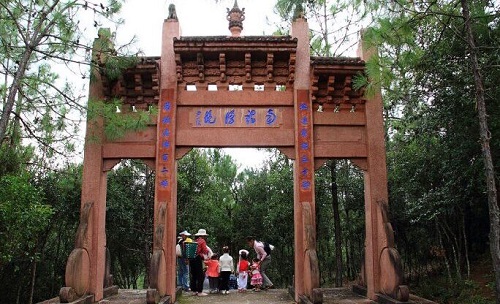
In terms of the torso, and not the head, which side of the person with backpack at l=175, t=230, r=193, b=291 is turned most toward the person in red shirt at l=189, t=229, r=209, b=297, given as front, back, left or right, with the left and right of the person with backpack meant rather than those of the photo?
right

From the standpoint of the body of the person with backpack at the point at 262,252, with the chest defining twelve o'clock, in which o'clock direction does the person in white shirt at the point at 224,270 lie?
The person in white shirt is roughly at 11 o'clock from the person with backpack.

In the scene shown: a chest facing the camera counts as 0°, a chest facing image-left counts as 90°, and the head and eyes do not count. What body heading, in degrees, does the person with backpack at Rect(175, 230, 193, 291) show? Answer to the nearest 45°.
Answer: approximately 270°

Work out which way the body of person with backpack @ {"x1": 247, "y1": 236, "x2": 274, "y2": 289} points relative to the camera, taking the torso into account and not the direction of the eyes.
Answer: to the viewer's left

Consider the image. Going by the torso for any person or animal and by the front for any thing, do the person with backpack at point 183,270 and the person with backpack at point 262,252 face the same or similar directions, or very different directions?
very different directions

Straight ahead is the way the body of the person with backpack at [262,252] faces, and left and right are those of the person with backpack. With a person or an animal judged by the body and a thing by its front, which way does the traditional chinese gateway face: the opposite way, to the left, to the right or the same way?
to the left

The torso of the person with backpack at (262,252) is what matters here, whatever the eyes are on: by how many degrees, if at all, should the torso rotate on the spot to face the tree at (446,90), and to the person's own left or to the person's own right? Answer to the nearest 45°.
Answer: approximately 135° to the person's own left
